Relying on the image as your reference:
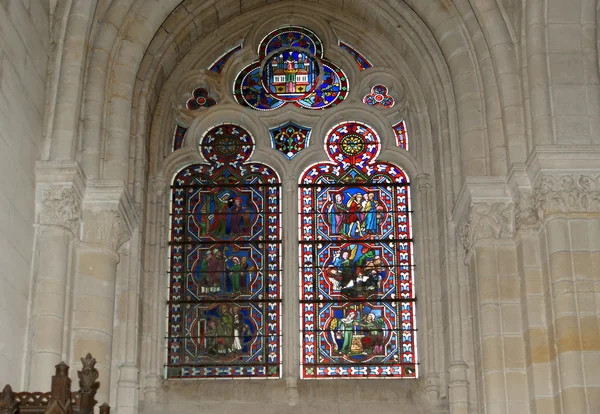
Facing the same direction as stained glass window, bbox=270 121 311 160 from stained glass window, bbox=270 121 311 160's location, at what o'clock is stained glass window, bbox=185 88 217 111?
stained glass window, bbox=185 88 217 111 is roughly at 3 o'clock from stained glass window, bbox=270 121 311 160.

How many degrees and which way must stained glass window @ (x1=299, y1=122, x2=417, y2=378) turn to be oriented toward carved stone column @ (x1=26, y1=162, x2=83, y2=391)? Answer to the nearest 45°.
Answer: approximately 45° to its right

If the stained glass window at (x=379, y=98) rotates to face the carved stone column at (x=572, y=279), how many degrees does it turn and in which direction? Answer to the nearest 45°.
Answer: approximately 45° to its left

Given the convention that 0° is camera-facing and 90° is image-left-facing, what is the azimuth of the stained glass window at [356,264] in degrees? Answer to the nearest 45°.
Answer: approximately 0°

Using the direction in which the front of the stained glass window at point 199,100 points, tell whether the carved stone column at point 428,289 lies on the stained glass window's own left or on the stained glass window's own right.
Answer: on the stained glass window's own left

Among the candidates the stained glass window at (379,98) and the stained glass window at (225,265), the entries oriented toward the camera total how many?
2

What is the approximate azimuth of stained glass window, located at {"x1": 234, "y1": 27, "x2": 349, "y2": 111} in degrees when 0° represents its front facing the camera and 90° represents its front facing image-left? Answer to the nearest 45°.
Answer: approximately 0°

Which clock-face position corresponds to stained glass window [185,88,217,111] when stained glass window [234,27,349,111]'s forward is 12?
stained glass window [185,88,217,111] is roughly at 3 o'clock from stained glass window [234,27,349,111].
